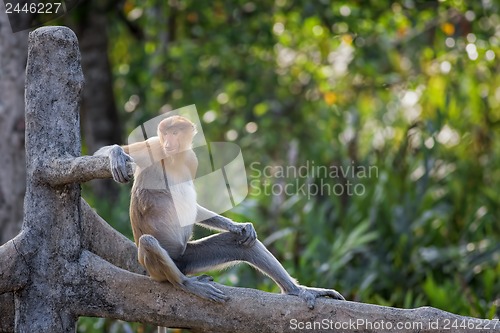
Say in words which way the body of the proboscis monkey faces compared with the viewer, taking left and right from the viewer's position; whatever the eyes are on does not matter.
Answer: facing the viewer and to the right of the viewer

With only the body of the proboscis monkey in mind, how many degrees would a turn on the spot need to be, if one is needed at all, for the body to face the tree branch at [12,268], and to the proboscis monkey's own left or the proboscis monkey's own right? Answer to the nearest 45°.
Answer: approximately 135° to the proboscis monkey's own right
